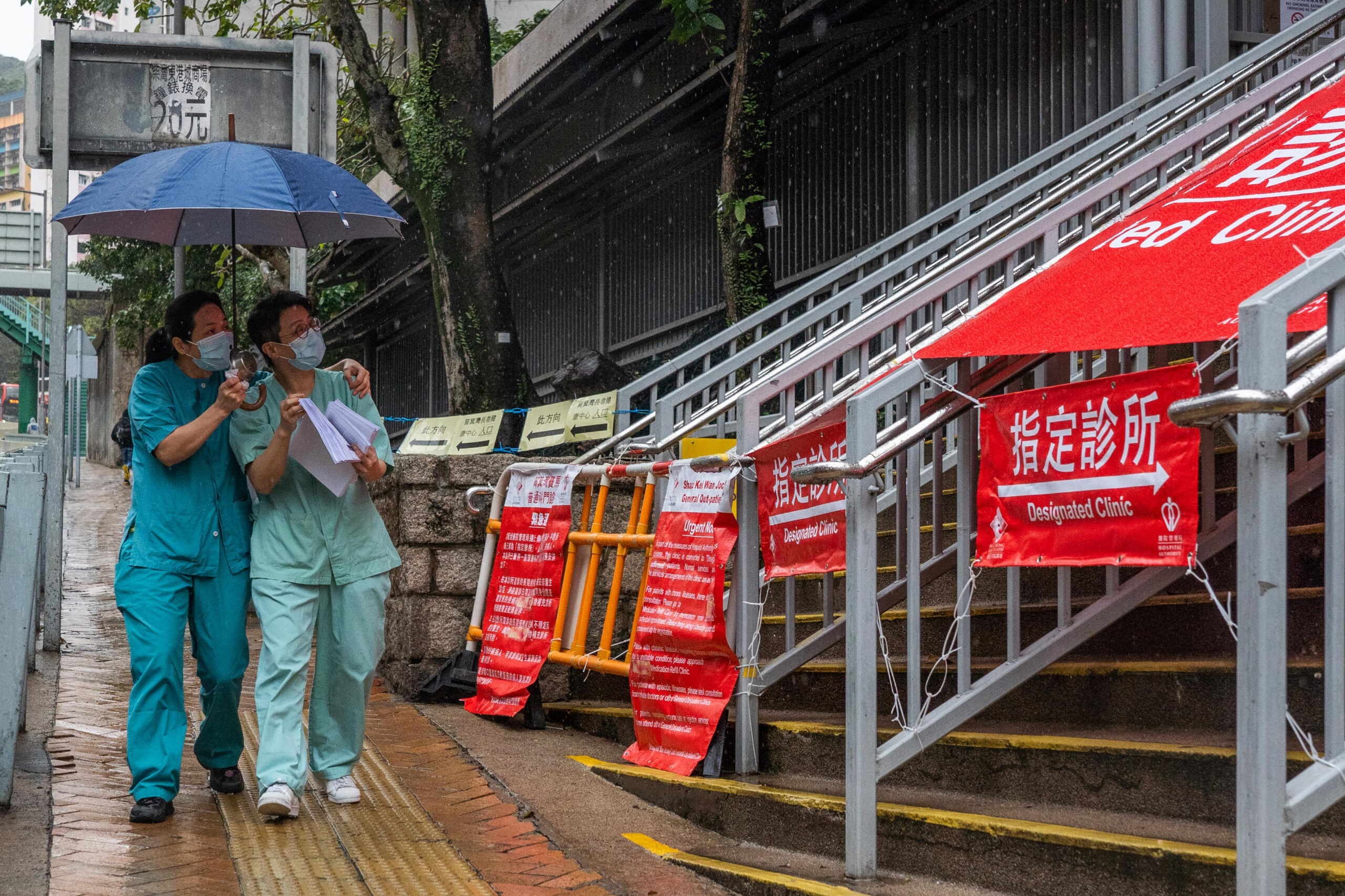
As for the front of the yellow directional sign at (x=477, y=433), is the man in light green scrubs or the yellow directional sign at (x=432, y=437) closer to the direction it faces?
the man in light green scrubs

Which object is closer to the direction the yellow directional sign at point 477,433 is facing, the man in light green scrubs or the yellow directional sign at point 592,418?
the man in light green scrubs

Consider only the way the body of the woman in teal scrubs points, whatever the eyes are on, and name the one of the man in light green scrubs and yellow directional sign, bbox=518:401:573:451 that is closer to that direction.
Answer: the man in light green scrubs

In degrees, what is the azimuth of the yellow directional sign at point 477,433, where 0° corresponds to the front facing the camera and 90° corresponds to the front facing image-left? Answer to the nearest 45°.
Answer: approximately 0°

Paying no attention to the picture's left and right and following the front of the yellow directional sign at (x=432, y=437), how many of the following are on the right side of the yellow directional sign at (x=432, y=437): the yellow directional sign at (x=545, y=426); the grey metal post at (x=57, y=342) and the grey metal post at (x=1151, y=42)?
1

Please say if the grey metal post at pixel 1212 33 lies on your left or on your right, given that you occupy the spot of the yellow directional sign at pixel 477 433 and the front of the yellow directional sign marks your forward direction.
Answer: on your left

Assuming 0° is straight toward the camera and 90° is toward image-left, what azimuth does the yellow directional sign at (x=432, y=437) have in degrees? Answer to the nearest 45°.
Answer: approximately 0°

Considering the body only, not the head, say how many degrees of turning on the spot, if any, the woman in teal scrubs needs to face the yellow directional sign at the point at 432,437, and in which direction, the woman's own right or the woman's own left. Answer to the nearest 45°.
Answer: approximately 90° to the woman's own left

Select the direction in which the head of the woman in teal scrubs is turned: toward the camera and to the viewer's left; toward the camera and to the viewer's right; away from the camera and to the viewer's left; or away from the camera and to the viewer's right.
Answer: toward the camera and to the viewer's right
